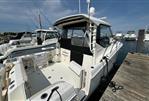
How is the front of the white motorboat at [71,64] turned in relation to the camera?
facing away from the viewer and to the right of the viewer

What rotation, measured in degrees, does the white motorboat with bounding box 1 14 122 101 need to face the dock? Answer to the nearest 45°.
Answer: approximately 45° to its right
